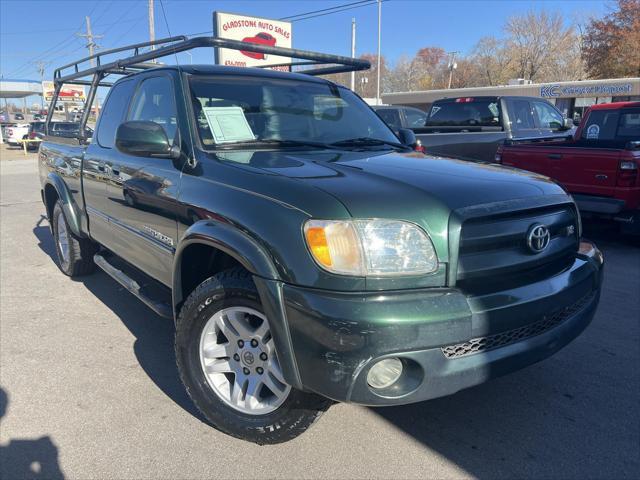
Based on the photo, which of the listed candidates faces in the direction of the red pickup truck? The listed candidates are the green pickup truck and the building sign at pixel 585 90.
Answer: the building sign

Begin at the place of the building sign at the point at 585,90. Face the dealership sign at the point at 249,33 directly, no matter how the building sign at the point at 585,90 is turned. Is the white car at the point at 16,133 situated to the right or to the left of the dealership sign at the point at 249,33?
right

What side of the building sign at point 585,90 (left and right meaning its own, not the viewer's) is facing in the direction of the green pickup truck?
front

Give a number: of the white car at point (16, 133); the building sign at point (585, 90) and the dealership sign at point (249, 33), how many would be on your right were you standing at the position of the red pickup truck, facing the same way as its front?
0

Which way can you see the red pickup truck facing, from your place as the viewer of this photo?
facing away from the viewer and to the right of the viewer

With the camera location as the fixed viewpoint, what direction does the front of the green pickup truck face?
facing the viewer and to the right of the viewer

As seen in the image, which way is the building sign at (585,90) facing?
toward the camera

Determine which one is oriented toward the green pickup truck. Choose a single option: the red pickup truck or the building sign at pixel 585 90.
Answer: the building sign

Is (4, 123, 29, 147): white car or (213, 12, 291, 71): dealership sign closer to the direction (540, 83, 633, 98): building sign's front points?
the dealership sign

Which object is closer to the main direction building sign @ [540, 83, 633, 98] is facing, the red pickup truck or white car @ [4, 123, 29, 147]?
the red pickup truck

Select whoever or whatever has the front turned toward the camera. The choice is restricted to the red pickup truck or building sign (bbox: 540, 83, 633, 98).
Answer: the building sign

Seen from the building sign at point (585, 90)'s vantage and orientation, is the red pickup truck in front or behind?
in front

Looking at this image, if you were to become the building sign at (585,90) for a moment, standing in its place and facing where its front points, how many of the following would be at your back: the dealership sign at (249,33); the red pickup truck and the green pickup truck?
0

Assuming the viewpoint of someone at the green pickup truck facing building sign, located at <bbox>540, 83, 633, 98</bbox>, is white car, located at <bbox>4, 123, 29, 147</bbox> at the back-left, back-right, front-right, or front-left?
front-left

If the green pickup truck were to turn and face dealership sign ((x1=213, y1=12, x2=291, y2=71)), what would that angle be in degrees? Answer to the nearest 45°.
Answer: approximately 135° to its left

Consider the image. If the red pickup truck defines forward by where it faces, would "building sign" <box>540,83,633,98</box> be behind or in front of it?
in front

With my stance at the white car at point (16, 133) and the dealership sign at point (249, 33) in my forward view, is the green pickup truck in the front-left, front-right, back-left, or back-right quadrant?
front-right

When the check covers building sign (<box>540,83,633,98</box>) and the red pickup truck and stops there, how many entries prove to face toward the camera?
1
